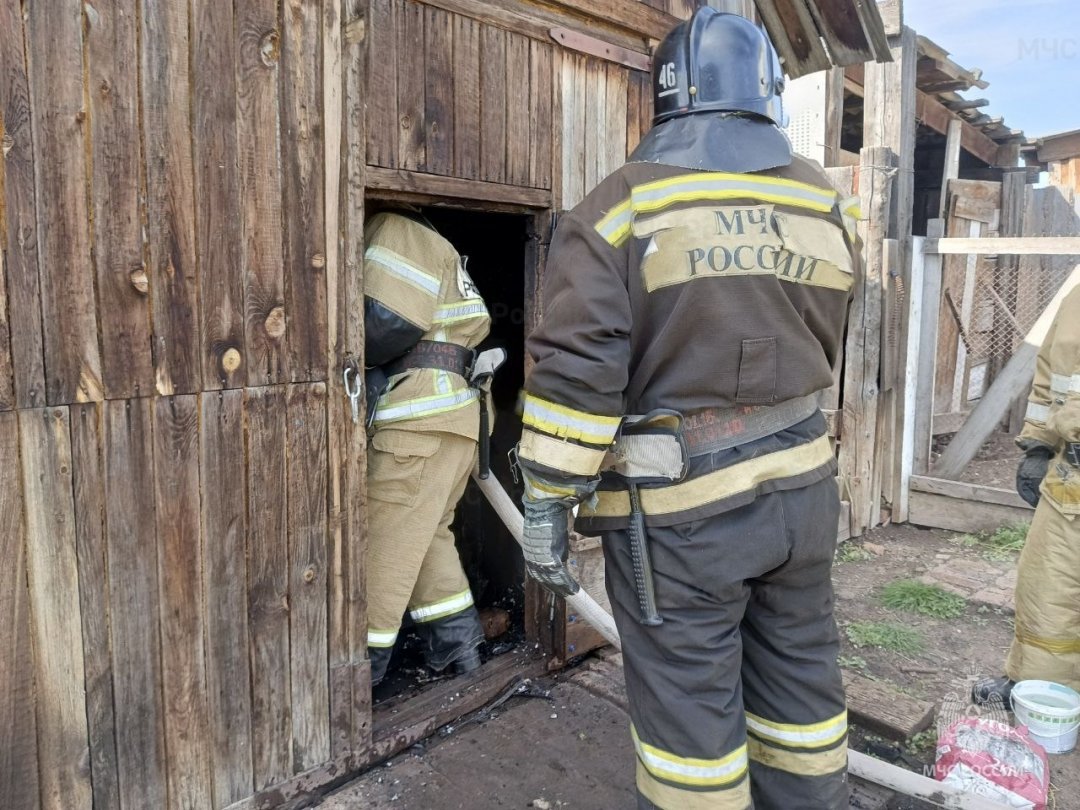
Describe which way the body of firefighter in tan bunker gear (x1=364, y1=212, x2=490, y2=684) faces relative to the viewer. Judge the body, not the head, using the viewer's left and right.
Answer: facing away from the viewer and to the left of the viewer

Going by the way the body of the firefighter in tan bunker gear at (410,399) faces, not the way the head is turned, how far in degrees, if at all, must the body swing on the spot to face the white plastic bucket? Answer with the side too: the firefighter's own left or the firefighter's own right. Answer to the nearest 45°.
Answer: approximately 135° to the firefighter's own right

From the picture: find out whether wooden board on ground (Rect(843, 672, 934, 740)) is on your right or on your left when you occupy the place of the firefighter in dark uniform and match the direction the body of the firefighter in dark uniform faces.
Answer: on your right

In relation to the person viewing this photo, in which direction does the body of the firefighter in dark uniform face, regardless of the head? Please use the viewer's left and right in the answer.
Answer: facing away from the viewer and to the left of the viewer

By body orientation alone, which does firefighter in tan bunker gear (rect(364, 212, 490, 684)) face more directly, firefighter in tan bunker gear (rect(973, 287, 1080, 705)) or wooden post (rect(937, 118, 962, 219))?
the wooden post
